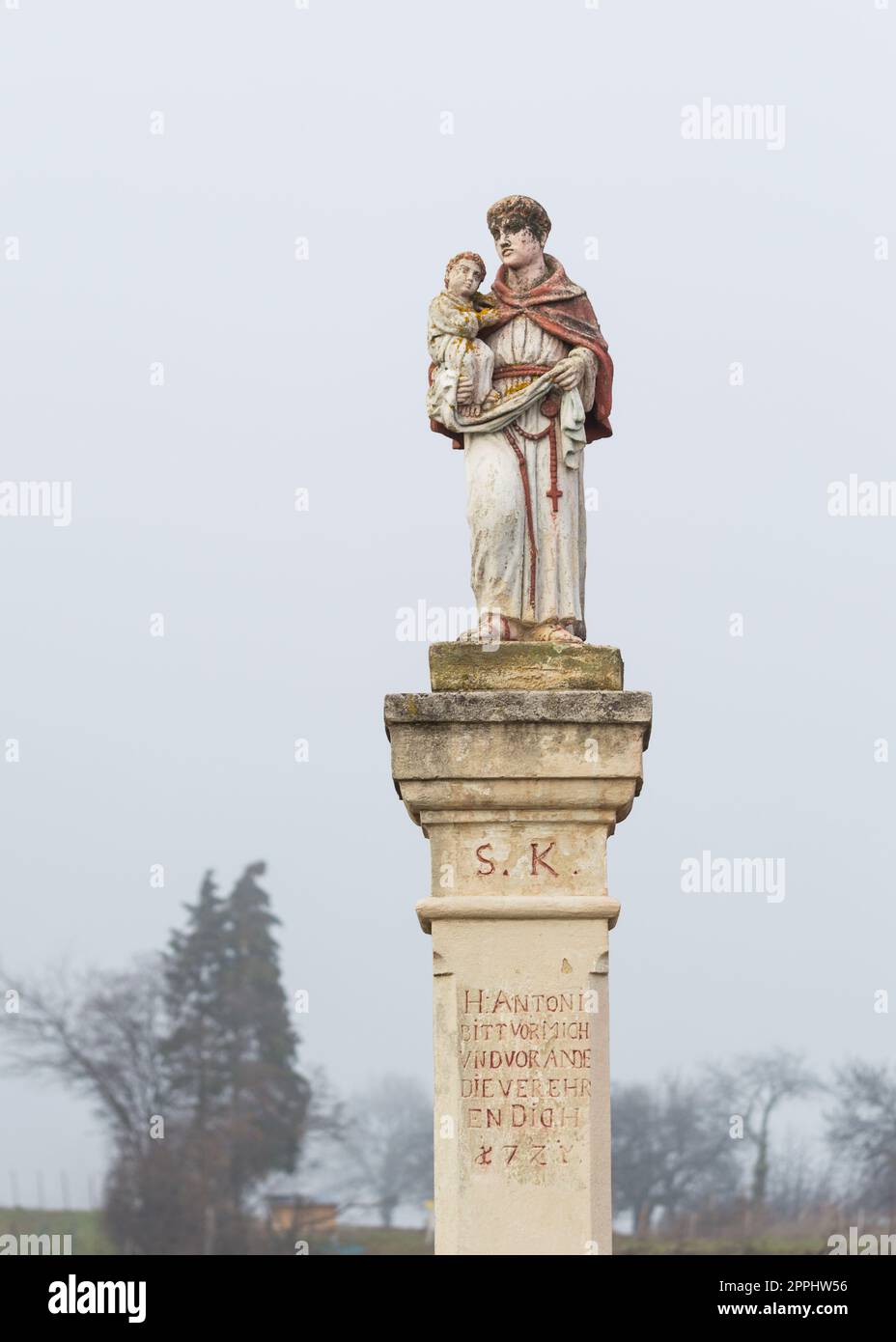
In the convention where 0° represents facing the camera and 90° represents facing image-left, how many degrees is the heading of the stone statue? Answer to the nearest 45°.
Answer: approximately 0°
